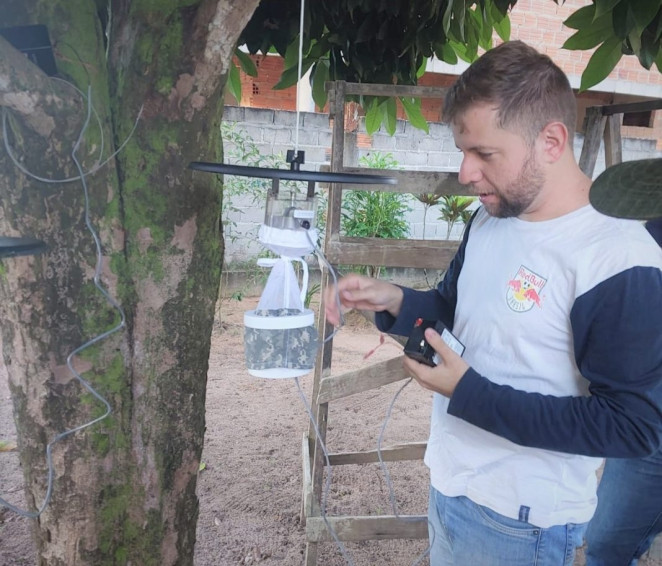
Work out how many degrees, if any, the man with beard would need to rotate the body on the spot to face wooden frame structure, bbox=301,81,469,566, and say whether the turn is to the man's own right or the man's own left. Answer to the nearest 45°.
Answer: approximately 90° to the man's own right

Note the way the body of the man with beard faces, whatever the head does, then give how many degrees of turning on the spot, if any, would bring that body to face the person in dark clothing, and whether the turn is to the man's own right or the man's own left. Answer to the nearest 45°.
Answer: approximately 180°

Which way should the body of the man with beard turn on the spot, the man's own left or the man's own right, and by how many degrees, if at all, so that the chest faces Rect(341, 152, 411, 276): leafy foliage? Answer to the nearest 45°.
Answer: approximately 135° to the man's own right

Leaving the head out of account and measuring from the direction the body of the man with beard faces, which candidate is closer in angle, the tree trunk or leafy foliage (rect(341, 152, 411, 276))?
the tree trunk

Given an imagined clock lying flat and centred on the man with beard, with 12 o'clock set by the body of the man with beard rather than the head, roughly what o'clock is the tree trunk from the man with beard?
The tree trunk is roughly at 1 o'clock from the man with beard.

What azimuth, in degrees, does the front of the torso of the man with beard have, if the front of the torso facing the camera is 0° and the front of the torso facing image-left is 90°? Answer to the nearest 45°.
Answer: approximately 45°
